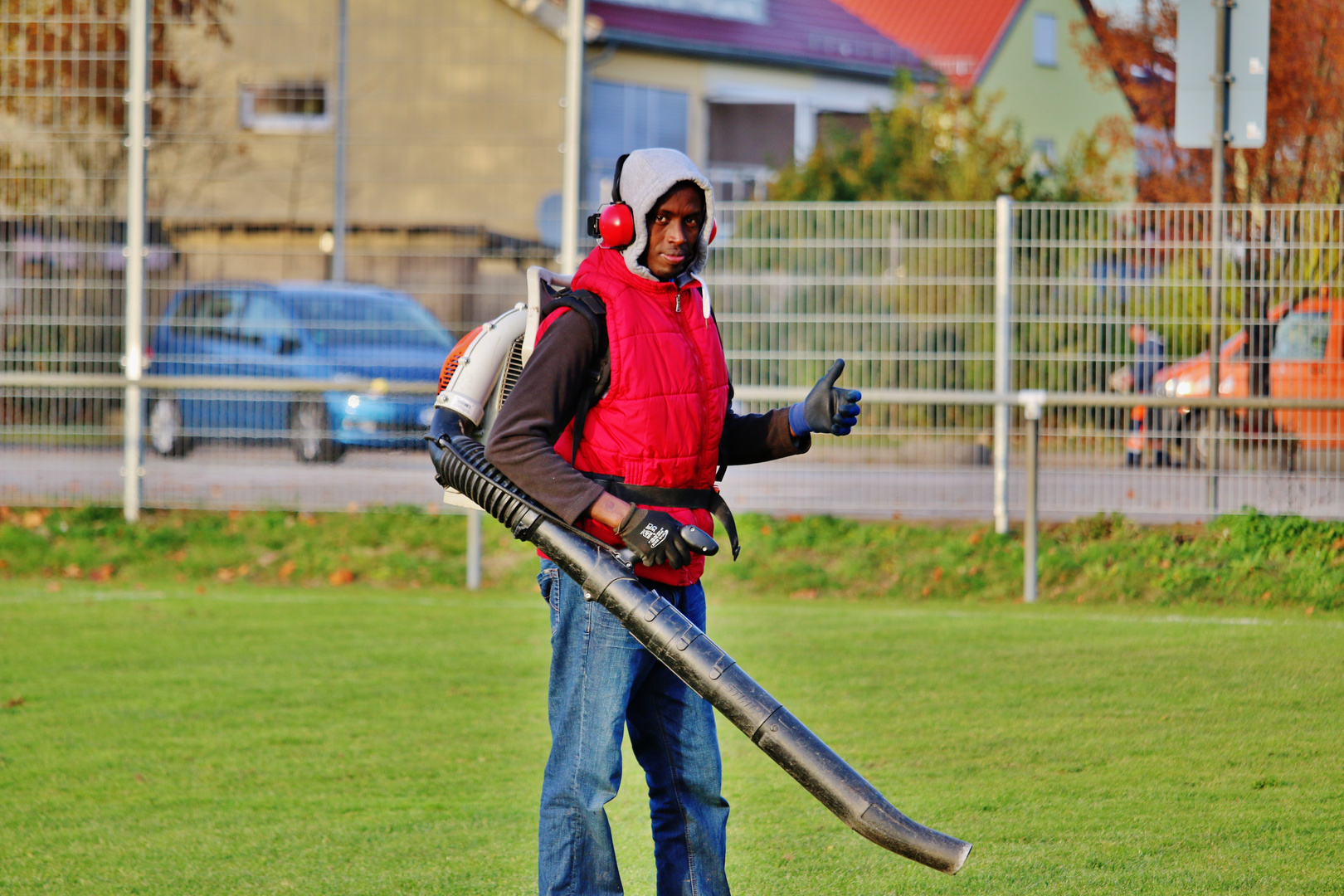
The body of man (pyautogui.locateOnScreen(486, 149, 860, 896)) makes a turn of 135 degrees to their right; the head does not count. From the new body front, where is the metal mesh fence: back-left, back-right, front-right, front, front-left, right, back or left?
right

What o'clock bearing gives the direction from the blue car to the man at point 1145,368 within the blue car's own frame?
The man is roughly at 11 o'clock from the blue car.

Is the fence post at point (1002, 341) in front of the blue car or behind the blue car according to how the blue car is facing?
in front

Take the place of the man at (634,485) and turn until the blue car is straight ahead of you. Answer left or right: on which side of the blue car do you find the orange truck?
right

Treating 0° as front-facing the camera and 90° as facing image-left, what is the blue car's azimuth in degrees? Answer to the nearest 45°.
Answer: approximately 315°

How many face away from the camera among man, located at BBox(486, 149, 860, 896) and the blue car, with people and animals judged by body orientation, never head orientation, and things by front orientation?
0

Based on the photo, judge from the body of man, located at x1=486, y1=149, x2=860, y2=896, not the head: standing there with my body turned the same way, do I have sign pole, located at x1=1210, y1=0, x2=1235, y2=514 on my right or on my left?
on my left

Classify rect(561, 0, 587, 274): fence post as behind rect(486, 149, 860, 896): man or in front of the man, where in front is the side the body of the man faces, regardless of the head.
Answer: behind

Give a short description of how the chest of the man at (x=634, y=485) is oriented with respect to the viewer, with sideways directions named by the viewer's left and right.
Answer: facing the viewer and to the right of the viewer

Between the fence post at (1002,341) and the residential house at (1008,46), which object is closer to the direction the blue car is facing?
the fence post
